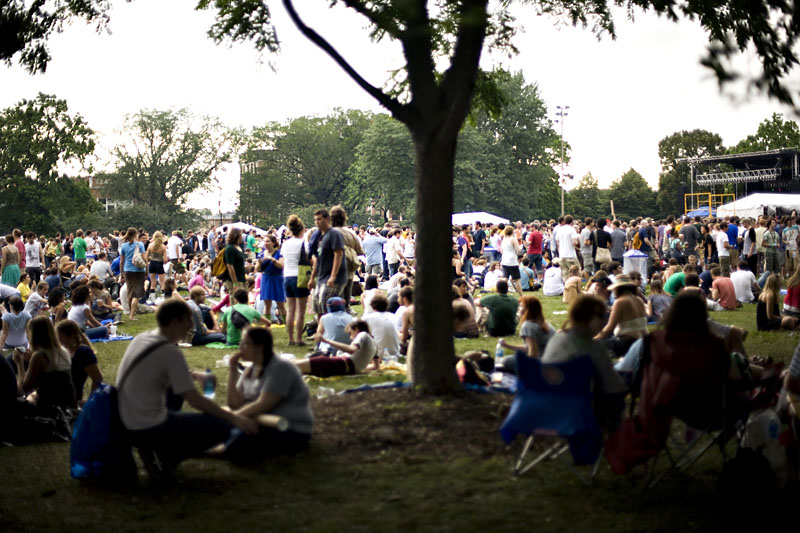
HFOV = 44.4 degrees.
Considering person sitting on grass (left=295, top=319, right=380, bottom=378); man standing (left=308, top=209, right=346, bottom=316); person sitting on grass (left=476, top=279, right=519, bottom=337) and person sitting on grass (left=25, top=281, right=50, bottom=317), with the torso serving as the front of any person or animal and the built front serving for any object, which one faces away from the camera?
person sitting on grass (left=476, top=279, right=519, bottom=337)

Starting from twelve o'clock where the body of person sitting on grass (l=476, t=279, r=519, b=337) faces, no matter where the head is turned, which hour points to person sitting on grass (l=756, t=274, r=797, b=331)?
person sitting on grass (l=756, t=274, r=797, b=331) is roughly at 3 o'clock from person sitting on grass (l=476, t=279, r=519, b=337).

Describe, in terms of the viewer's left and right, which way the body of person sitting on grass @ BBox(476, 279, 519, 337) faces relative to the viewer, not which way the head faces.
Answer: facing away from the viewer

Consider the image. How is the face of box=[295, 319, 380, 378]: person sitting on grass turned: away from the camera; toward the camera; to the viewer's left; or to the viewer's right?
to the viewer's left

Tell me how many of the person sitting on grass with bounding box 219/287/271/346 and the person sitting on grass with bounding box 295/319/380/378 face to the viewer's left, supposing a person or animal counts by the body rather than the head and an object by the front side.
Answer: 1

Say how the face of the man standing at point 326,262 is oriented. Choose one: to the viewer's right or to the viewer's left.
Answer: to the viewer's left

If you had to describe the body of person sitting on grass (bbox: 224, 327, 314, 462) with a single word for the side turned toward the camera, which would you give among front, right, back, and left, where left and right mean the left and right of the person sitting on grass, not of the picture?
left

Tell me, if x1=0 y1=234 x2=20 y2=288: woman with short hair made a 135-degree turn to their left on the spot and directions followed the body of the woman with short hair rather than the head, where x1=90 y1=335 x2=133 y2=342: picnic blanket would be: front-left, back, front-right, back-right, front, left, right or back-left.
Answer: front-left

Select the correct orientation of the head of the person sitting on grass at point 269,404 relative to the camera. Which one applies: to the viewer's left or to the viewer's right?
to the viewer's left
